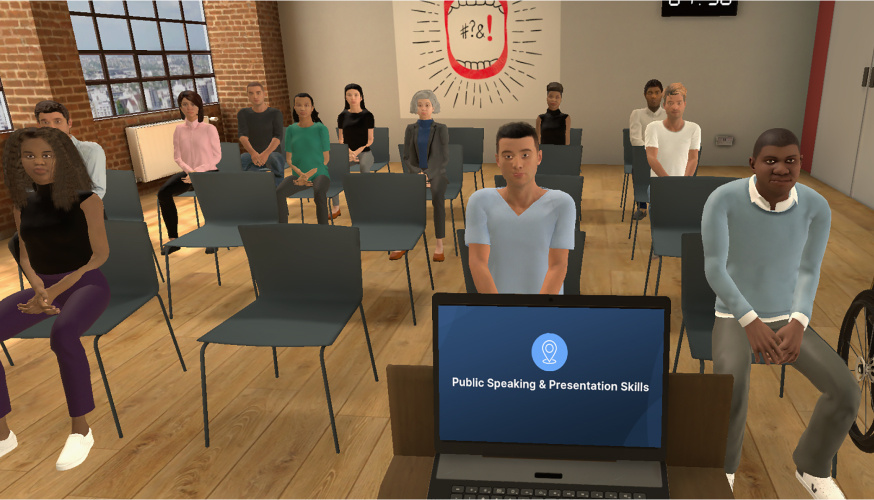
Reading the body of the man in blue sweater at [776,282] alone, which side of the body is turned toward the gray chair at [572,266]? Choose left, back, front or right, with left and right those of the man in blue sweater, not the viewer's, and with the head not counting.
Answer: right

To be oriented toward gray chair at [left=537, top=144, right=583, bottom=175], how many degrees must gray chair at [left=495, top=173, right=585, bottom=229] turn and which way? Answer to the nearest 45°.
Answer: approximately 180°

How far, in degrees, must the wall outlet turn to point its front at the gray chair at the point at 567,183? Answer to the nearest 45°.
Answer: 0° — it already faces it

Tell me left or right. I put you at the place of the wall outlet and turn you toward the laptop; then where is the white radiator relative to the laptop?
right

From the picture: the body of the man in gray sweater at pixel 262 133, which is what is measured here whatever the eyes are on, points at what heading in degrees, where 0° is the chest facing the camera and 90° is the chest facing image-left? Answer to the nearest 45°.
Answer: approximately 0°

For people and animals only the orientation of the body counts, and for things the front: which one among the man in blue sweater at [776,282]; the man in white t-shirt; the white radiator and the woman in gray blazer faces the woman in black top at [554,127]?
the white radiator

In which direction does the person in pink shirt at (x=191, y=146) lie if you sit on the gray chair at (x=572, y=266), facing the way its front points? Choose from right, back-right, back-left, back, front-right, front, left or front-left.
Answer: back-right

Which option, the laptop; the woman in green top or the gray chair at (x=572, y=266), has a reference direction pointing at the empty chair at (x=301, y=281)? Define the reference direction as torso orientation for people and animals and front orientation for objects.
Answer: the woman in green top

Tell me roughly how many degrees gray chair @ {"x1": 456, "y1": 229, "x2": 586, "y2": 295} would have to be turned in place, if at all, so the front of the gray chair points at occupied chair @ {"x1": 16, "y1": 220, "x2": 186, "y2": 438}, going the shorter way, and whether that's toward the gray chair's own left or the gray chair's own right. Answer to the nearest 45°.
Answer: approximately 90° to the gray chair's own right

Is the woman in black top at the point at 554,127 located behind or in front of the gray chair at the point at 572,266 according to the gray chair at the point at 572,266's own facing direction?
behind

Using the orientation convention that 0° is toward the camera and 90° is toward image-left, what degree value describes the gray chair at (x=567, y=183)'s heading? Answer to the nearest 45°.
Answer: approximately 0°

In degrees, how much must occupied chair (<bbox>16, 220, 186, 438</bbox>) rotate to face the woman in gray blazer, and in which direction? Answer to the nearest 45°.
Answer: approximately 135° to its left
